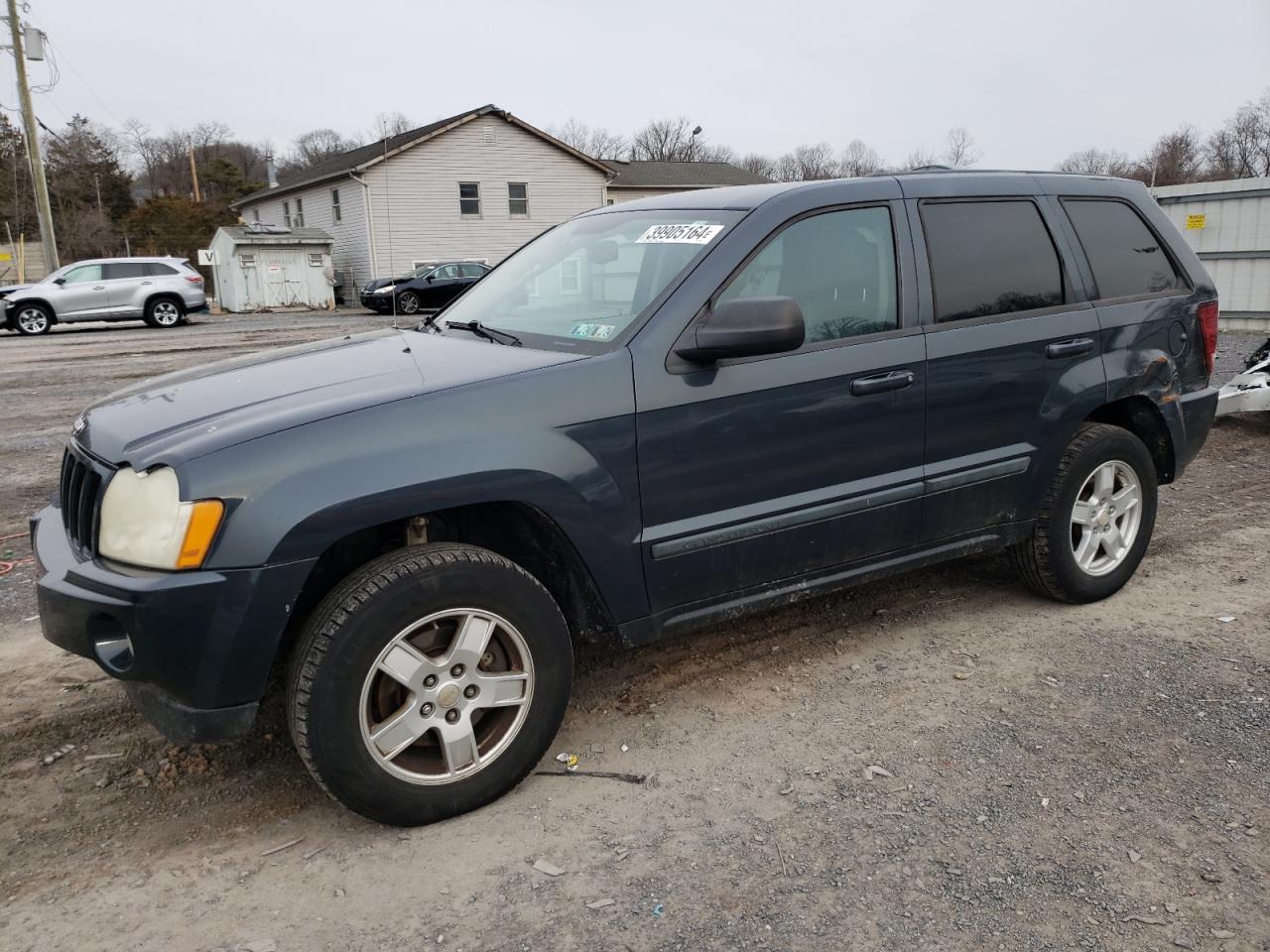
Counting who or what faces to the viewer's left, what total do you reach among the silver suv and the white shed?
1

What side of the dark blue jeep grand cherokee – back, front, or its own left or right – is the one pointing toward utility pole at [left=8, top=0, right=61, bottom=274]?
right

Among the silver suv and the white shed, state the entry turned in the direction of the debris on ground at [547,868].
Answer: the white shed

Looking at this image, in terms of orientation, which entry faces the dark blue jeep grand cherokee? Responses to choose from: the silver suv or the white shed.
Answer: the white shed

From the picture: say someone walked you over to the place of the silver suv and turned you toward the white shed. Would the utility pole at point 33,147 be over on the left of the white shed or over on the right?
left

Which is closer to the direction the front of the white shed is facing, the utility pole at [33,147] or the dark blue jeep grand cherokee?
the dark blue jeep grand cherokee

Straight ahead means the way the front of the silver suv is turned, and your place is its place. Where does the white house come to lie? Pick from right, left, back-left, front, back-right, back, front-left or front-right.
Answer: back-right

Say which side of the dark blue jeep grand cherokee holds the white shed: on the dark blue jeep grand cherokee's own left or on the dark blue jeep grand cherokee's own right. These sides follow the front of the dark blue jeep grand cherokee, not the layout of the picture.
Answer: on the dark blue jeep grand cherokee's own right

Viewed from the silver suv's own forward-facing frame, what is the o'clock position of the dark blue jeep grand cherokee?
The dark blue jeep grand cherokee is roughly at 9 o'clock from the silver suv.

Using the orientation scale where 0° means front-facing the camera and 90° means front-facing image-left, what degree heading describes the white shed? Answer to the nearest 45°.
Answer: approximately 0°

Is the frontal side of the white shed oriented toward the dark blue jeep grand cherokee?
yes

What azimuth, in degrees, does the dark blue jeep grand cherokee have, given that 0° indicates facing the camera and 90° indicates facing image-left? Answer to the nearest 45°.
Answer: approximately 45°

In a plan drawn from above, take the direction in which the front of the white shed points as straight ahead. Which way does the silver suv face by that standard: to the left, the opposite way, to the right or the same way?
to the right

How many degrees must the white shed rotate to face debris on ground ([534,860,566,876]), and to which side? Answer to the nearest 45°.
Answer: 0° — it already faces it
